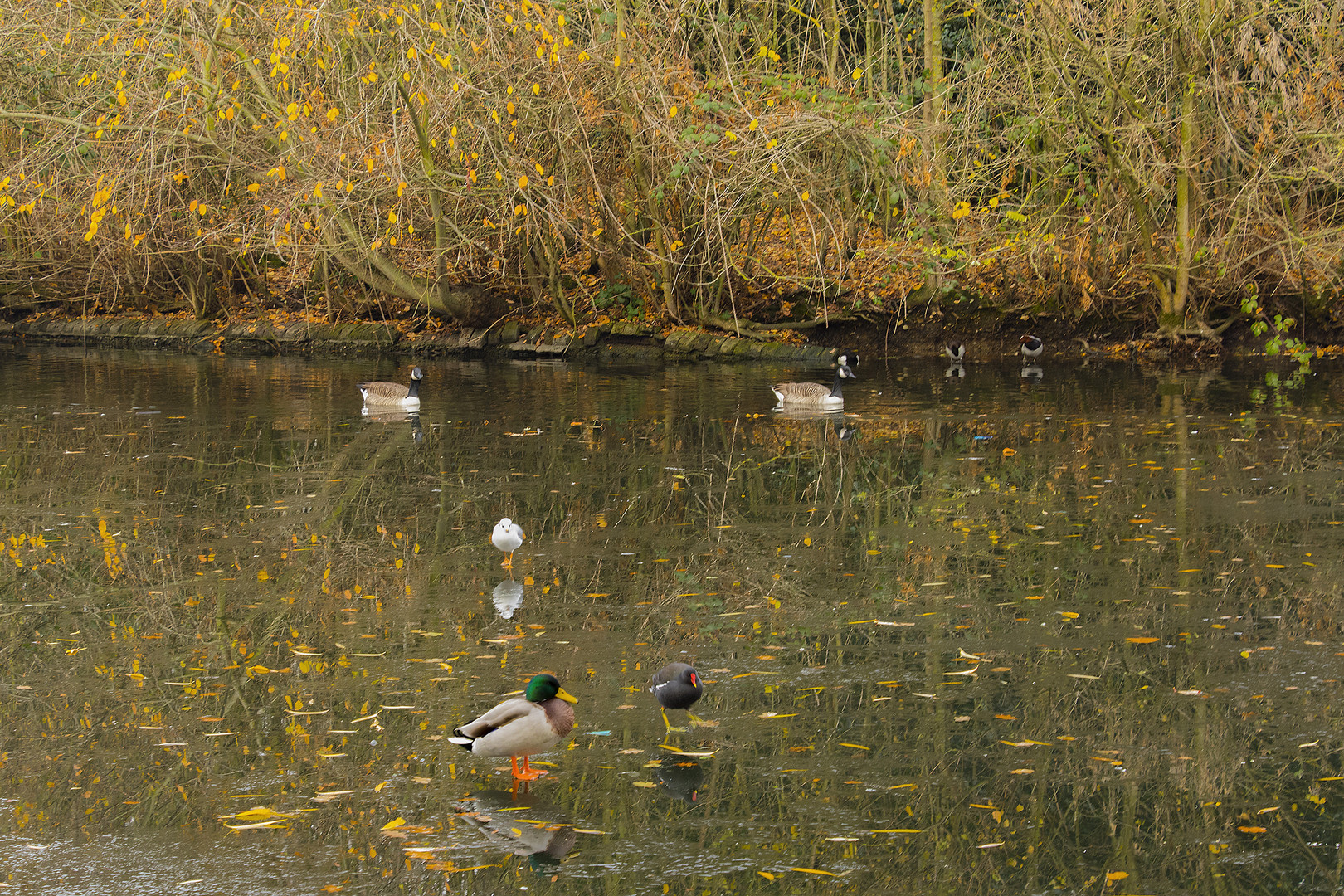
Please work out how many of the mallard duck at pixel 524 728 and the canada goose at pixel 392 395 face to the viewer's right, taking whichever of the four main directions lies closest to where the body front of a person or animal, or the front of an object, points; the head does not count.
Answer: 2

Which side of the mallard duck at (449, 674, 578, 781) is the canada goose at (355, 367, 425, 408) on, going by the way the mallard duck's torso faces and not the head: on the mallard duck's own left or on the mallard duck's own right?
on the mallard duck's own left

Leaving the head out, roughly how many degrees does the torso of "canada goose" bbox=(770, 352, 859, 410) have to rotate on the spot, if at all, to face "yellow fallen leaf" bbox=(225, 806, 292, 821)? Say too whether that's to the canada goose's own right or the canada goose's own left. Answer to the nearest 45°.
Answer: approximately 90° to the canada goose's own right

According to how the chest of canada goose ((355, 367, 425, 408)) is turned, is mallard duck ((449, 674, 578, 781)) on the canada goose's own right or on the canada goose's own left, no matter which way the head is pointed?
on the canada goose's own right

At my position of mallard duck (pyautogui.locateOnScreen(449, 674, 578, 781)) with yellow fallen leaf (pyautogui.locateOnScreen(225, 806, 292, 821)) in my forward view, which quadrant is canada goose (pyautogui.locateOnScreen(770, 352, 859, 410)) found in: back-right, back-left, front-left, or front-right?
back-right

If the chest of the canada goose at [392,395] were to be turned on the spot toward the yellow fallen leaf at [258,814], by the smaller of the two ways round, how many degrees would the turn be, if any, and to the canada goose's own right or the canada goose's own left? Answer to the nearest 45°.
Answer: approximately 90° to the canada goose's own right

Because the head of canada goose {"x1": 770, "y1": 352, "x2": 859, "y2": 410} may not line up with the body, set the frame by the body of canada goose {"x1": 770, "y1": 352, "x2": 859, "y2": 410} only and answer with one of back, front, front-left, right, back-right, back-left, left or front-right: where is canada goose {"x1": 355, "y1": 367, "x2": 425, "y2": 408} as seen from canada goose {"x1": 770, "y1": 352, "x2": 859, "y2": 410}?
back

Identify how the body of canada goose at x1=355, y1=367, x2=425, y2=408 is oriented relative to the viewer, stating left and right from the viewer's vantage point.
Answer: facing to the right of the viewer

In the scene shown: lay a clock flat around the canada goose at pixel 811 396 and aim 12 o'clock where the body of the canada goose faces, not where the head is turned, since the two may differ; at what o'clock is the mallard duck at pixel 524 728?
The mallard duck is roughly at 3 o'clock from the canada goose.

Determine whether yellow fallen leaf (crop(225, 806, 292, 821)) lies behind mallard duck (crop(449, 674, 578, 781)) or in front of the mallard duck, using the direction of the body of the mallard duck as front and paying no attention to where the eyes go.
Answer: behind

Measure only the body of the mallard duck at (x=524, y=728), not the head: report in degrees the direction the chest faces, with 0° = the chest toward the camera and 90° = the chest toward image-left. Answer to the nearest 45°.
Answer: approximately 270°

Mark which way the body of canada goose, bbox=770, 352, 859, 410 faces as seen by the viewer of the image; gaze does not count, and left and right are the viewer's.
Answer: facing to the right of the viewer

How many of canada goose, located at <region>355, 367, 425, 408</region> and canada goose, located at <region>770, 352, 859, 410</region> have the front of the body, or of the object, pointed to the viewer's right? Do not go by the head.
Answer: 2
